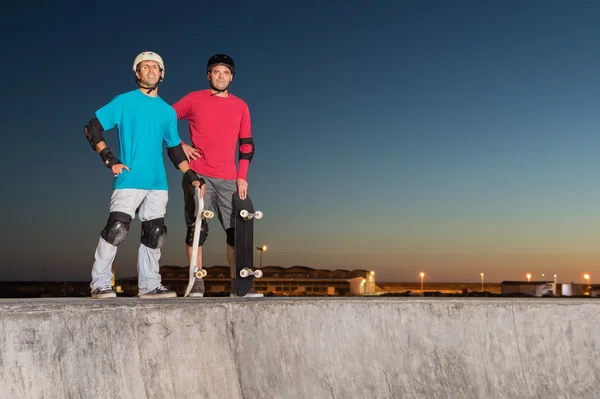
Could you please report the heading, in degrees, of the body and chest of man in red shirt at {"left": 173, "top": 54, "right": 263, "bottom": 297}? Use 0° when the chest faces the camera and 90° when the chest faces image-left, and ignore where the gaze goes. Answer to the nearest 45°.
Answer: approximately 0°

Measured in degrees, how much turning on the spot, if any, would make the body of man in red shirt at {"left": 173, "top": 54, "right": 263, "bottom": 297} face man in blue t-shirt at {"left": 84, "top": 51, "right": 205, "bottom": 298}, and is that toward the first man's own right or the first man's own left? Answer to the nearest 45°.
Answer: approximately 45° to the first man's own right
